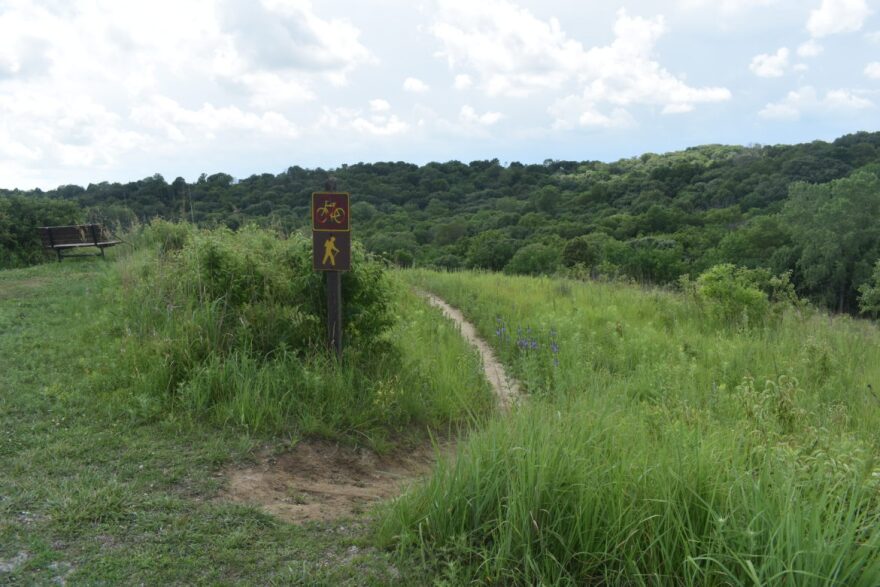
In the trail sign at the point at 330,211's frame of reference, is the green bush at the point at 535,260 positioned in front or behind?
behind

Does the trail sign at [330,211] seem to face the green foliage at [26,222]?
no

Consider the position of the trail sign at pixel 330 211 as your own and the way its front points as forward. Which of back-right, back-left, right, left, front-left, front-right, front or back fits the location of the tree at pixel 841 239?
back-left

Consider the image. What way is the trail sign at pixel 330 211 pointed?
toward the camera

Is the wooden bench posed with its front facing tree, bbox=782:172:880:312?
no
